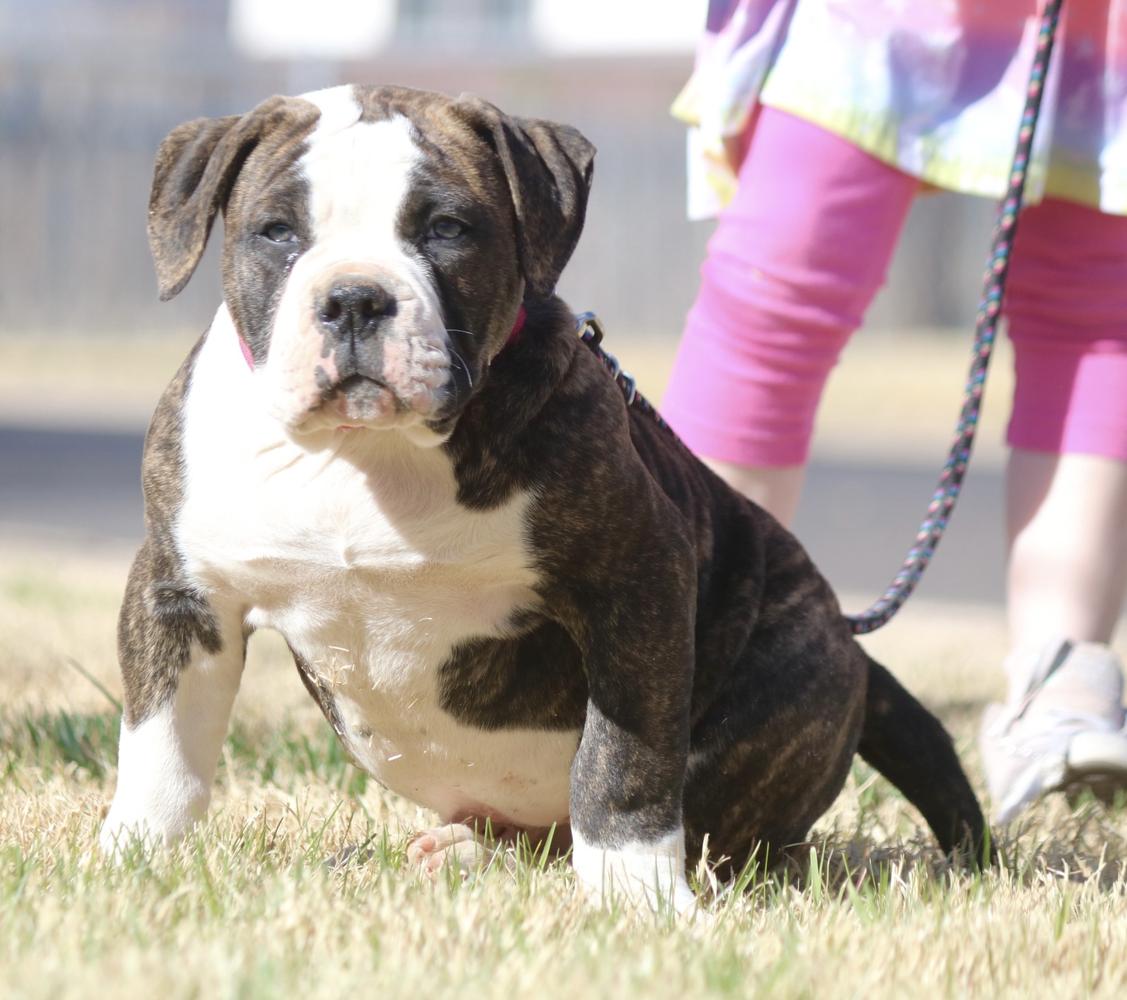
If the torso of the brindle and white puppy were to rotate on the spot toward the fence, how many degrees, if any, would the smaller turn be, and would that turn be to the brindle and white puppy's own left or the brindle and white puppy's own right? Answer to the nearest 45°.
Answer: approximately 135° to the brindle and white puppy's own right

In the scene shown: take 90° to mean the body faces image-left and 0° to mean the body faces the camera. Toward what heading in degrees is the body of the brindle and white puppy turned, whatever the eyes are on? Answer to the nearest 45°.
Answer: approximately 45°
